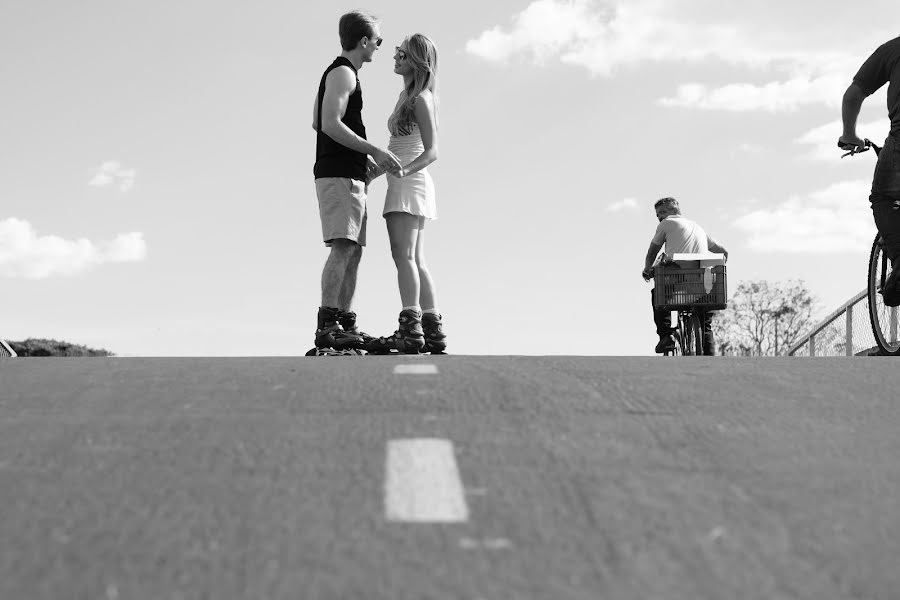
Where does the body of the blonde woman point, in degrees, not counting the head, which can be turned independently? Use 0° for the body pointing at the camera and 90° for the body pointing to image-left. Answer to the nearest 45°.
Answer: approximately 90°

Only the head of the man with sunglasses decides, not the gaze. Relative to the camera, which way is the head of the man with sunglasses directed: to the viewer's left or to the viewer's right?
to the viewer's right

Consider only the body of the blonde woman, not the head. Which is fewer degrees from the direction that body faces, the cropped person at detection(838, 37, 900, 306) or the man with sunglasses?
the man with sunglasses

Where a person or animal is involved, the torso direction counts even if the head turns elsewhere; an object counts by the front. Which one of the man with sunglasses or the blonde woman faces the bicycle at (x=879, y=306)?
the man with sunglasses

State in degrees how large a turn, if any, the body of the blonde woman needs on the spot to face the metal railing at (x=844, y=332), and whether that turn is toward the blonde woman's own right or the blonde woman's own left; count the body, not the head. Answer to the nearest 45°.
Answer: approximately 135° to the blonde woman's own right

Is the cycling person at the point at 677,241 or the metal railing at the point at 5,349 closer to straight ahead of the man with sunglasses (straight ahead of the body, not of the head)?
the cycling person

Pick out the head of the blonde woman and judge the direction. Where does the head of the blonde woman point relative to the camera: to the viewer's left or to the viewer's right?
to the viewer's left

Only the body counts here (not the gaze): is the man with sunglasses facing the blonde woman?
yes

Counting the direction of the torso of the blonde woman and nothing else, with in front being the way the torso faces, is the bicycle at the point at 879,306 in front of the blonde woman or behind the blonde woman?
behind

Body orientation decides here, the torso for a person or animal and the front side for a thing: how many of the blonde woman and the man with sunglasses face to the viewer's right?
1

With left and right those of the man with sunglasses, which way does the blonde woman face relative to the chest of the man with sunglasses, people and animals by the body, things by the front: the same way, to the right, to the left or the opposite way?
the opposite way

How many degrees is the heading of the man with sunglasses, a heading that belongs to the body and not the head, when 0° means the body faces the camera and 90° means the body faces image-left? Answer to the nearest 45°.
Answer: approximately 270°
